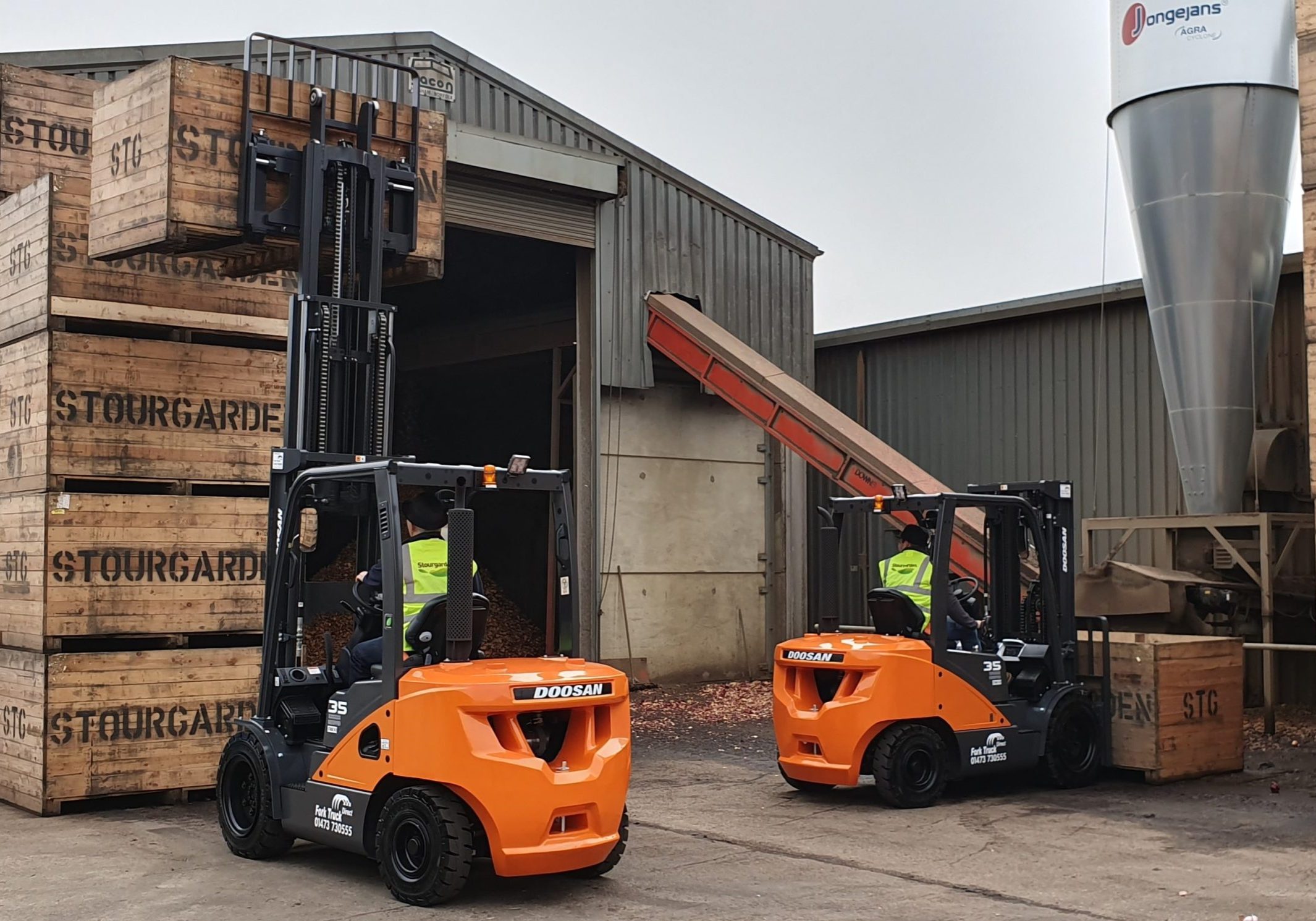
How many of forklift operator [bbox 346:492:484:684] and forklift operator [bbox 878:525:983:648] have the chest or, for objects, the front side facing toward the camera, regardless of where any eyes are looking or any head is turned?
0

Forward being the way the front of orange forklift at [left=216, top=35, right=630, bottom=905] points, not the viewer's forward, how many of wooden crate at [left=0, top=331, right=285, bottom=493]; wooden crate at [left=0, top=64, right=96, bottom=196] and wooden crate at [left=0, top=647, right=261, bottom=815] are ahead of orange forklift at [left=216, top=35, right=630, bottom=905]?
3

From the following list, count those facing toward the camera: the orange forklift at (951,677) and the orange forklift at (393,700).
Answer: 0

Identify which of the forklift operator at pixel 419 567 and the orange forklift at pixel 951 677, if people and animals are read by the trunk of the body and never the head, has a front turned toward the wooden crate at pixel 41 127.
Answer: the forklift operator

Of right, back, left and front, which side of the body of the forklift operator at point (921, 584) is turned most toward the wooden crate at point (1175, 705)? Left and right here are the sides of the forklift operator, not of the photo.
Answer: front

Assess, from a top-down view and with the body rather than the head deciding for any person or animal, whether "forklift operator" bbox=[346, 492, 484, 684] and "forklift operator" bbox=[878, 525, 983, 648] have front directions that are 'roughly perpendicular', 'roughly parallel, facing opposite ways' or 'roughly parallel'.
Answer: roughly perpendicular

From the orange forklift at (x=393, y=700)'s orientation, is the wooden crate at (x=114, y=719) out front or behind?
out front

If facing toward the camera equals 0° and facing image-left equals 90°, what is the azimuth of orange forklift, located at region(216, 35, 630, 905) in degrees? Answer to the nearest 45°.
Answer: approximately 135°

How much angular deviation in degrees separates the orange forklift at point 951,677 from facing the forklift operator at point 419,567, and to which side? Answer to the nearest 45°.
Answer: approximately 180°

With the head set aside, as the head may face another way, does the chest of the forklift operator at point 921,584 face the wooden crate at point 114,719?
no

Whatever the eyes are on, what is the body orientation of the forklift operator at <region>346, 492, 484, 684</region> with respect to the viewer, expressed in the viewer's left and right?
facing away from the viewer and to the left of the viewer

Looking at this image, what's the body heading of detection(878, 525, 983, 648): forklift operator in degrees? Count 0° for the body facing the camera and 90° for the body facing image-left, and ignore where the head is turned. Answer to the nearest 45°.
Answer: approximately 225°

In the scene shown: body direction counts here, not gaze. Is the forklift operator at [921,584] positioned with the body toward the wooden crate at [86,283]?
no

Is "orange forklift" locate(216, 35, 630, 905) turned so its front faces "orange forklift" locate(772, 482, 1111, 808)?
no

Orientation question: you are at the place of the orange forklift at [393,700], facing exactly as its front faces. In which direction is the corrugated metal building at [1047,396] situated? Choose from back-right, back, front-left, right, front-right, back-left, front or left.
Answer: right

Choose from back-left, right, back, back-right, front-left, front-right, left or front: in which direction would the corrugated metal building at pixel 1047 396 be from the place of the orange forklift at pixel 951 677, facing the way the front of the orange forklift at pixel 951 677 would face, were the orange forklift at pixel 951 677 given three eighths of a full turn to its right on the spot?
back

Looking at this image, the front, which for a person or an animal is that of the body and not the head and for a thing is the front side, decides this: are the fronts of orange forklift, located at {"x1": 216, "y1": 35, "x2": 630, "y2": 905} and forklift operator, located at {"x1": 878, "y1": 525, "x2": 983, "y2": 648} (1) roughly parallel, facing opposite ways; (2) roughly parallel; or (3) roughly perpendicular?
roughly perpendicular

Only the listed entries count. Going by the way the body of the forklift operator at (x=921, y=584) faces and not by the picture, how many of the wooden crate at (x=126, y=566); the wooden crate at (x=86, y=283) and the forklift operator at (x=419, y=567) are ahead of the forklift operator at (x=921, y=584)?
0

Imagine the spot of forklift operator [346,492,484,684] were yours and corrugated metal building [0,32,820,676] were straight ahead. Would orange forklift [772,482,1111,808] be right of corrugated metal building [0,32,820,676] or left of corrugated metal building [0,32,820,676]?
right

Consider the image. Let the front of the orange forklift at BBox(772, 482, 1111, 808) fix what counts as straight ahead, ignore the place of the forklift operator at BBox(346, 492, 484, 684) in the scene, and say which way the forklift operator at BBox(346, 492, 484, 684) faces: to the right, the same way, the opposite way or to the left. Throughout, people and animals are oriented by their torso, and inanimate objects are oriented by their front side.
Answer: to the left
